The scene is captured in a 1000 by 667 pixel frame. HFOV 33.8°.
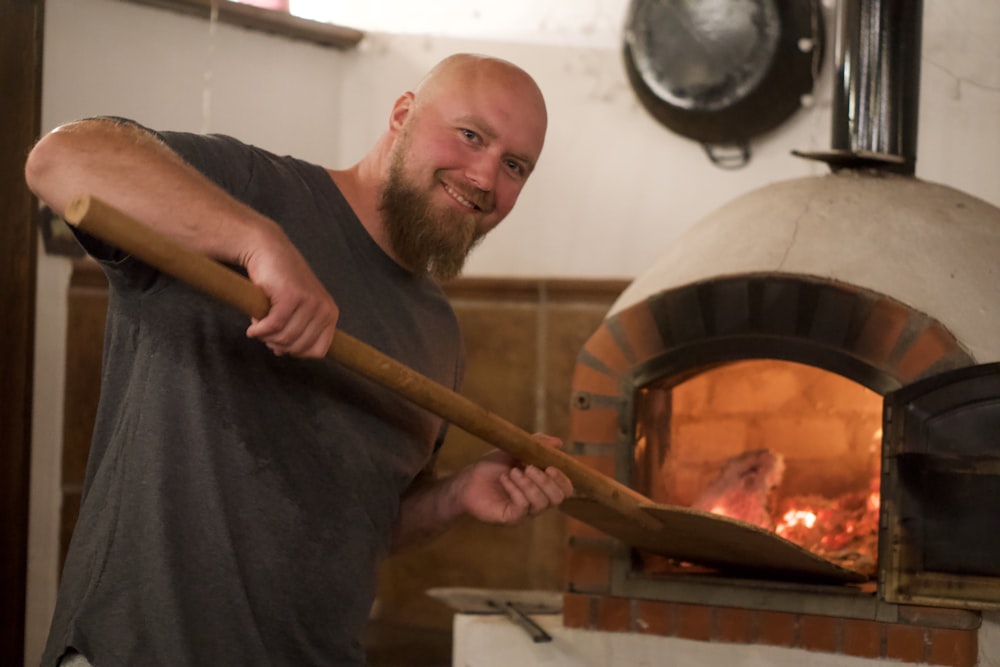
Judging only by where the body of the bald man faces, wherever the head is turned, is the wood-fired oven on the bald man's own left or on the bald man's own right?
on the bald man's own left

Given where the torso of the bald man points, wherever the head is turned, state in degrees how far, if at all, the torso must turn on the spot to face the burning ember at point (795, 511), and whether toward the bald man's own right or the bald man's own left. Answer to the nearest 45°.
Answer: approximately 90° to the bald man's own left

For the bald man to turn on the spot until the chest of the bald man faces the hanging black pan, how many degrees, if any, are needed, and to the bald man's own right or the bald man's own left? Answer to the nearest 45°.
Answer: approximately 90° to the bald man's own left

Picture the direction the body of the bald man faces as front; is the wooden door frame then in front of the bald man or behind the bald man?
behind

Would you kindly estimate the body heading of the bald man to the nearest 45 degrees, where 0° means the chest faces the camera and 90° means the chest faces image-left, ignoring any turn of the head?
approximately 315°
